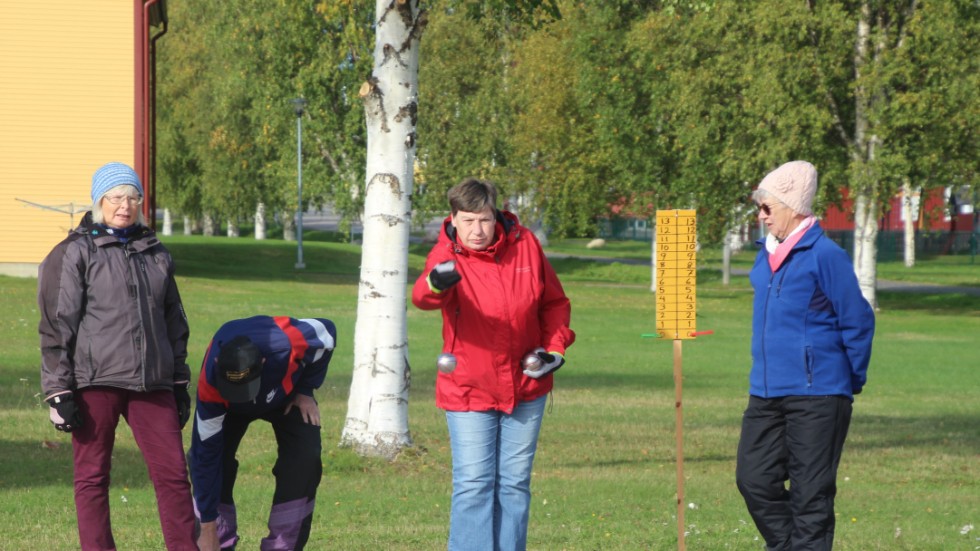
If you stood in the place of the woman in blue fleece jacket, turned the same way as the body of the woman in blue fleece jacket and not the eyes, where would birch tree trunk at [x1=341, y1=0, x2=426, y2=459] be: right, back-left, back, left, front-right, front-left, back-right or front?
right

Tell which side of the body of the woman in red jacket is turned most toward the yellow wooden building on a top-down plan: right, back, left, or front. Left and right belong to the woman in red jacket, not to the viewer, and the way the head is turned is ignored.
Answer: back

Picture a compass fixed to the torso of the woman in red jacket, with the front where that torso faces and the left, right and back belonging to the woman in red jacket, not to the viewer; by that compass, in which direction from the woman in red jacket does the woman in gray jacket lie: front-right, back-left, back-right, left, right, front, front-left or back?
right

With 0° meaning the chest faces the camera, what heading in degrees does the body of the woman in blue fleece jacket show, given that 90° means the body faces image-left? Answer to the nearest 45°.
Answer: approximately 45°

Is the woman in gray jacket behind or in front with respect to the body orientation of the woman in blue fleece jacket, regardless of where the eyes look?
in front

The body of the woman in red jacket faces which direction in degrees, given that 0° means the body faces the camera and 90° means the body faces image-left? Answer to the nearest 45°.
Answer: approximately 0°

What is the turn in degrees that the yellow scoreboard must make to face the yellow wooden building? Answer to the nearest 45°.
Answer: approximately 135° to its right

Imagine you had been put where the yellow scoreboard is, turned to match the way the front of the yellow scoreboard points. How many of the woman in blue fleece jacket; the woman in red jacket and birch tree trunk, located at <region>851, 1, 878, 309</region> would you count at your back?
1

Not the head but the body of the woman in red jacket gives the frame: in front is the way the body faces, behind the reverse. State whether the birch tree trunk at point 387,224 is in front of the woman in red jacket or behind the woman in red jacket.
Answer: behind

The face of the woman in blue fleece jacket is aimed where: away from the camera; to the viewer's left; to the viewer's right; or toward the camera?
to the viewer's left

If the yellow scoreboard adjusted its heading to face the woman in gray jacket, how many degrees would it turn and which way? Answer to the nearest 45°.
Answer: approximately 45° to its right

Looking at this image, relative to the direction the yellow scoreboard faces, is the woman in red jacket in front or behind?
in front

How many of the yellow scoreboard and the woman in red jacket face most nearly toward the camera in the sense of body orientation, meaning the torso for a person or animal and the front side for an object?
2
